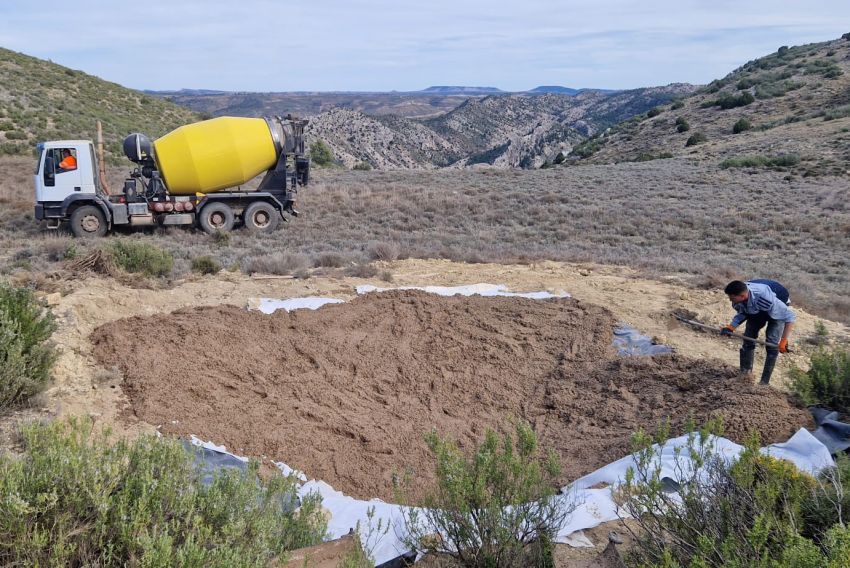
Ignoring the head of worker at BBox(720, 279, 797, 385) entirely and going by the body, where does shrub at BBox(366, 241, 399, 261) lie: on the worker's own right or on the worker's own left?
on the worker's own right

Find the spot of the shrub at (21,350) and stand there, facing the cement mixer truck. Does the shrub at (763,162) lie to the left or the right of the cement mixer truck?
right

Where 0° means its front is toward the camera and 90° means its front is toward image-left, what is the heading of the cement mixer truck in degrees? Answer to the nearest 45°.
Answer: approximately 90°

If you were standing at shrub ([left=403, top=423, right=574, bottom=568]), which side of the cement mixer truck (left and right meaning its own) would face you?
left

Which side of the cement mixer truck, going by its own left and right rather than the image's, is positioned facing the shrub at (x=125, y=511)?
left

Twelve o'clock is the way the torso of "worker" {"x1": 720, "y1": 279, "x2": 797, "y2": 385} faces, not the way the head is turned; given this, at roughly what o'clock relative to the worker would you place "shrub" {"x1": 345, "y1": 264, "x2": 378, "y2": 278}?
The shrub is roughly at 2 o'clock from the worker.

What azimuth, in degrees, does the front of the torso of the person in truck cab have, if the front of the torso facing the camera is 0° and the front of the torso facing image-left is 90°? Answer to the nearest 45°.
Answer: approximately 90°

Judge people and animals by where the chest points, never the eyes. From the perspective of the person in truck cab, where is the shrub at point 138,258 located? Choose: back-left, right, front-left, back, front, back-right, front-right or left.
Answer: left

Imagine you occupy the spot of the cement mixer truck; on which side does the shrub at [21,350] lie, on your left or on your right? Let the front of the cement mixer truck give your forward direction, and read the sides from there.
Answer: on your left

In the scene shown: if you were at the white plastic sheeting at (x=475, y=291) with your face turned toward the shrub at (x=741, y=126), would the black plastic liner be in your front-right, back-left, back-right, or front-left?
back-right

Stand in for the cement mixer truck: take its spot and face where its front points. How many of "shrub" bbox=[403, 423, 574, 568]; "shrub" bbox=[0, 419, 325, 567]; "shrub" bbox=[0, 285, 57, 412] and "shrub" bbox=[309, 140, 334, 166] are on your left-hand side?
3

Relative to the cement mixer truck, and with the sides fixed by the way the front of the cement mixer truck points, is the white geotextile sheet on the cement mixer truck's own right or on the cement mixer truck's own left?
on the cement mixer truck's own left

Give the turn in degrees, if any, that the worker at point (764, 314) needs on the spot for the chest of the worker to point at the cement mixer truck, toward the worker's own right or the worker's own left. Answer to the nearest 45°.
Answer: approximately 45° to the worker's own right

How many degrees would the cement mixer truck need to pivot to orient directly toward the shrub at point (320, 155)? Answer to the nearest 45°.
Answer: approximately 90° to its right
